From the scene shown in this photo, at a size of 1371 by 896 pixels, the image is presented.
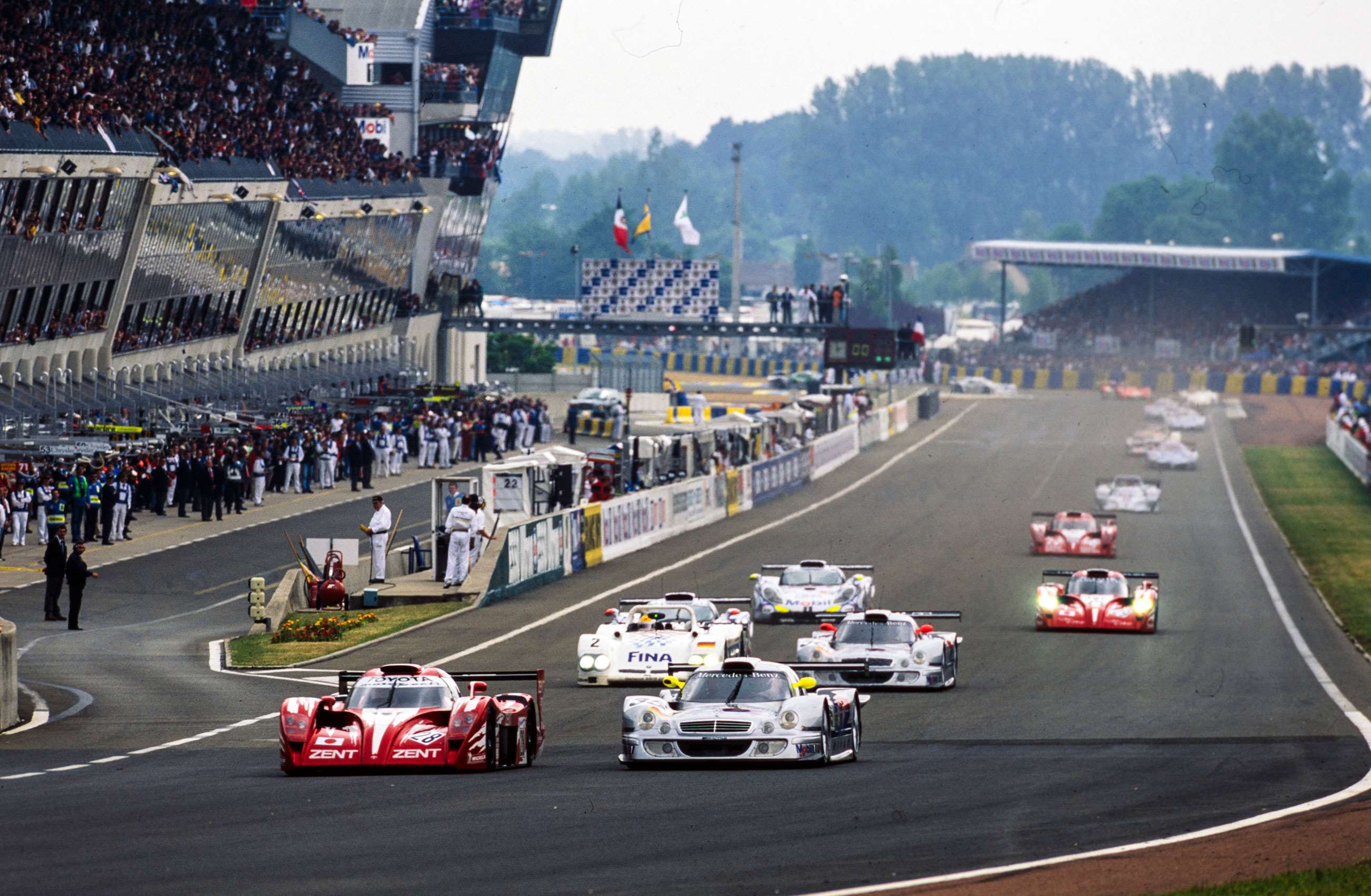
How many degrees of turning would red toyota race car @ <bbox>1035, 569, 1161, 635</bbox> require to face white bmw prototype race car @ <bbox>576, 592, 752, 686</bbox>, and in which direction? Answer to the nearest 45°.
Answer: approximately 45° to its right

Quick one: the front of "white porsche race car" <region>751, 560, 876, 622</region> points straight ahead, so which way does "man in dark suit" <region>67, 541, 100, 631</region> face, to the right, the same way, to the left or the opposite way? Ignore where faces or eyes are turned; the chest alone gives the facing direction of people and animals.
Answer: to the left

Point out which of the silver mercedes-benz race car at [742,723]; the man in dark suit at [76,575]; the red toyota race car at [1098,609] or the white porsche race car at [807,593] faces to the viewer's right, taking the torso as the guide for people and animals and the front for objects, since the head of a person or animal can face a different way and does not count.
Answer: the man in dark suit

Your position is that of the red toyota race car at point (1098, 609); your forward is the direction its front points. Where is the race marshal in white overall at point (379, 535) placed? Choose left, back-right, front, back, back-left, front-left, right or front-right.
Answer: right

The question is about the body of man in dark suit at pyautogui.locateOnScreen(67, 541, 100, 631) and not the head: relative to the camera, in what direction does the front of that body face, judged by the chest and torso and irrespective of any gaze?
to the viewer's right

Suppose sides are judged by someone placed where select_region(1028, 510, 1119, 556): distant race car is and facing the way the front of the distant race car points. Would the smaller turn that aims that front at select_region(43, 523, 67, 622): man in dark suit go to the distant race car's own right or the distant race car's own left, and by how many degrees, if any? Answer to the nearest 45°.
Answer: approximately 45° to the distant race car's own right

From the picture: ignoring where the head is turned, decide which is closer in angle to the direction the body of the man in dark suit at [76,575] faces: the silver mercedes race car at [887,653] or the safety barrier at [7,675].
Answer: the silver mercedes race car

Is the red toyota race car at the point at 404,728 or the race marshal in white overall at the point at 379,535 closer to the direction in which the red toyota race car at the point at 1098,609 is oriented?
the red toyota race car

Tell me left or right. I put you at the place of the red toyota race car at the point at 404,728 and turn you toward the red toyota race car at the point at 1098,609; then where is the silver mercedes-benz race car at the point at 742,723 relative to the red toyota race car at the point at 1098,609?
right

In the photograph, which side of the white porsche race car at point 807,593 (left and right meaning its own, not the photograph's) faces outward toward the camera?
front

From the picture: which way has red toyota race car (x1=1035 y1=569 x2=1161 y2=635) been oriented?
toward the camera
